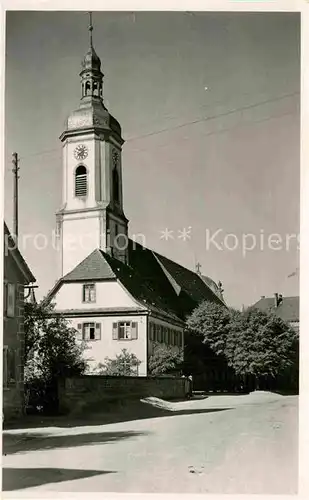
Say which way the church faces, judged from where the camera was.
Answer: facing the viewer and to the left of the viewer

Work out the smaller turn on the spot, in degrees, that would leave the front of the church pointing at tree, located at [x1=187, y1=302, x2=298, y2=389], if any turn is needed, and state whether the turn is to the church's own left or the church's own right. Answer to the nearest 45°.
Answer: approximately 135° to the church's own left
